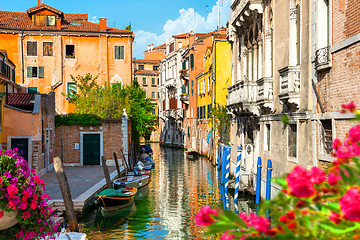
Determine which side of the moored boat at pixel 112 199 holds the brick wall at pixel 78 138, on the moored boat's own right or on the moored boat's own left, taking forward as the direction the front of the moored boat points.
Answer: on the moored boat's own right

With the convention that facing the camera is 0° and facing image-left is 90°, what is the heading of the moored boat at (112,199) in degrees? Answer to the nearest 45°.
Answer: approximately 45°

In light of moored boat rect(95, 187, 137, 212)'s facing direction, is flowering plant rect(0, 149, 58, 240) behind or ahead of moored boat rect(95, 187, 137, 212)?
ahead

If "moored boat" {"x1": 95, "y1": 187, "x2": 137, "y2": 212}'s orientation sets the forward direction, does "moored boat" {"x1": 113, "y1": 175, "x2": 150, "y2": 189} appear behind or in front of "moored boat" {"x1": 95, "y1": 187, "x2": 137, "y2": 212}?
behind

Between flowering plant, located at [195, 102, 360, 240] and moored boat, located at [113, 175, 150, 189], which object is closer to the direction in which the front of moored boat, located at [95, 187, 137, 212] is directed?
the flowering plant

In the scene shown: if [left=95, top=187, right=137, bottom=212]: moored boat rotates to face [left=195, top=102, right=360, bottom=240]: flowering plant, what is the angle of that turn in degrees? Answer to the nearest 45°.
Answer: approximately 45° to its left
